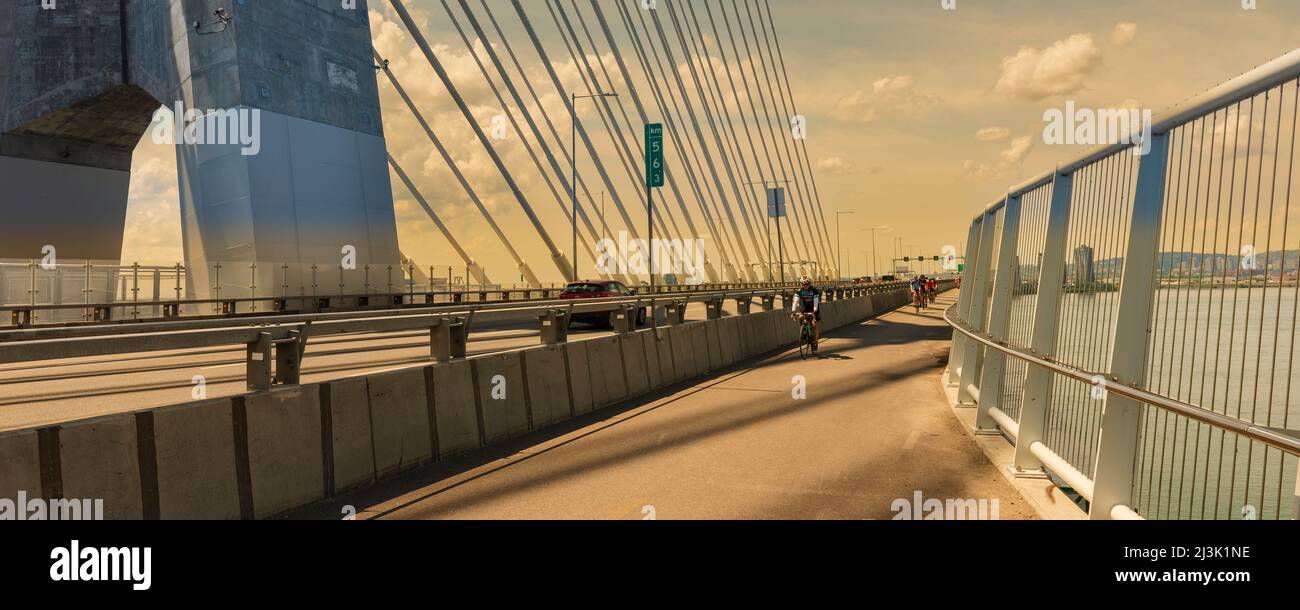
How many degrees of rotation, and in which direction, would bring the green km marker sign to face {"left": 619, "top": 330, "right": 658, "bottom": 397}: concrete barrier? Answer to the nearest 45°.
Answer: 0° — it already faces it

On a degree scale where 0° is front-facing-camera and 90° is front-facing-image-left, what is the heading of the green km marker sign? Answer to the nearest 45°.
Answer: approximately 0°

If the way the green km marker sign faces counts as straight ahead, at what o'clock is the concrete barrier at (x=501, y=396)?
The concrete barrier is roughly at 12 o'clock from the green km marker sign.

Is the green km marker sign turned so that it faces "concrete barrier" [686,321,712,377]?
yes

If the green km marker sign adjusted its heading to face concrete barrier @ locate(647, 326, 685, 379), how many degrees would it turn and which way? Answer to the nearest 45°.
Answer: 0° — it already faces it

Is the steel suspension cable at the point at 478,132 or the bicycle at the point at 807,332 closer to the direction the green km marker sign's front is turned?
the bicycle

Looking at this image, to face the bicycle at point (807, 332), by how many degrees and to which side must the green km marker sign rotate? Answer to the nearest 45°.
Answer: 0° — it already faces it

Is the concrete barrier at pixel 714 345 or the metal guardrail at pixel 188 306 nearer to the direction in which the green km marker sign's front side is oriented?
the concrete barrier

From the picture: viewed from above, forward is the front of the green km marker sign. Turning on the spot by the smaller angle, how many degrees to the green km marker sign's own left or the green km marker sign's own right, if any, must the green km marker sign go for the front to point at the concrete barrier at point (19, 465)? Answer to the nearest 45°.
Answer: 0° — it already faces it

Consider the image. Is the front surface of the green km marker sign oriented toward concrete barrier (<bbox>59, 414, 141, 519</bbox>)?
yes

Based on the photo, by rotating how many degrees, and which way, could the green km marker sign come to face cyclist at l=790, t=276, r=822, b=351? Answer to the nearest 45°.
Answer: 0° — it already faces them

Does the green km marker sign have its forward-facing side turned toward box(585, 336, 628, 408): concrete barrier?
yes
